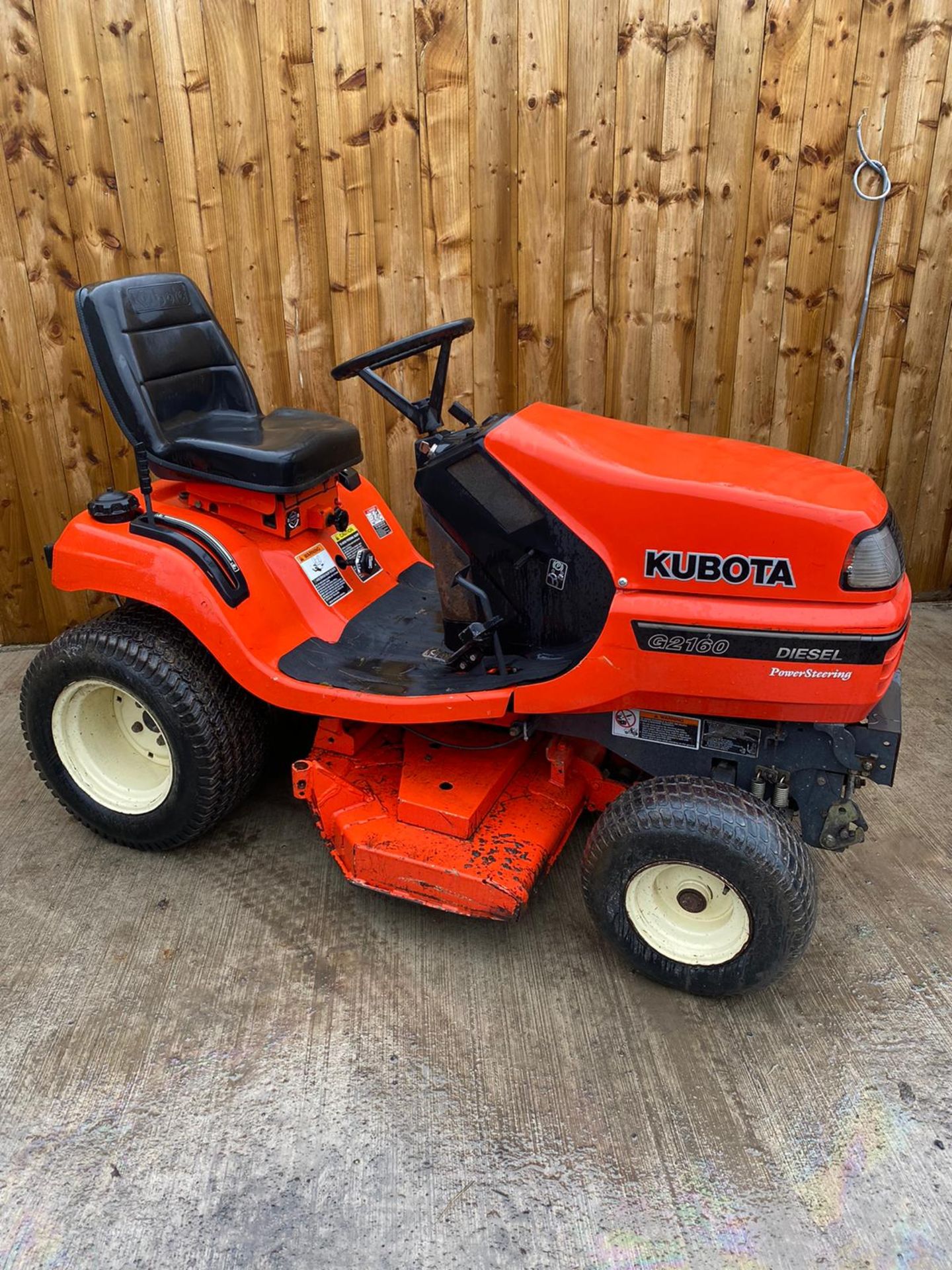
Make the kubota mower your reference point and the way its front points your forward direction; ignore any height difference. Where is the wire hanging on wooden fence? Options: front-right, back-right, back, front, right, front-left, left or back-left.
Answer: left

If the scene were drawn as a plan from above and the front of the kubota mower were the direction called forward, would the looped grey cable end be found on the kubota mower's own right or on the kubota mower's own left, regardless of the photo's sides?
on the kubota mower's own left

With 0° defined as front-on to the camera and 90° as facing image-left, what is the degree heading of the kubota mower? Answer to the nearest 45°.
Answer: approximately 315°
